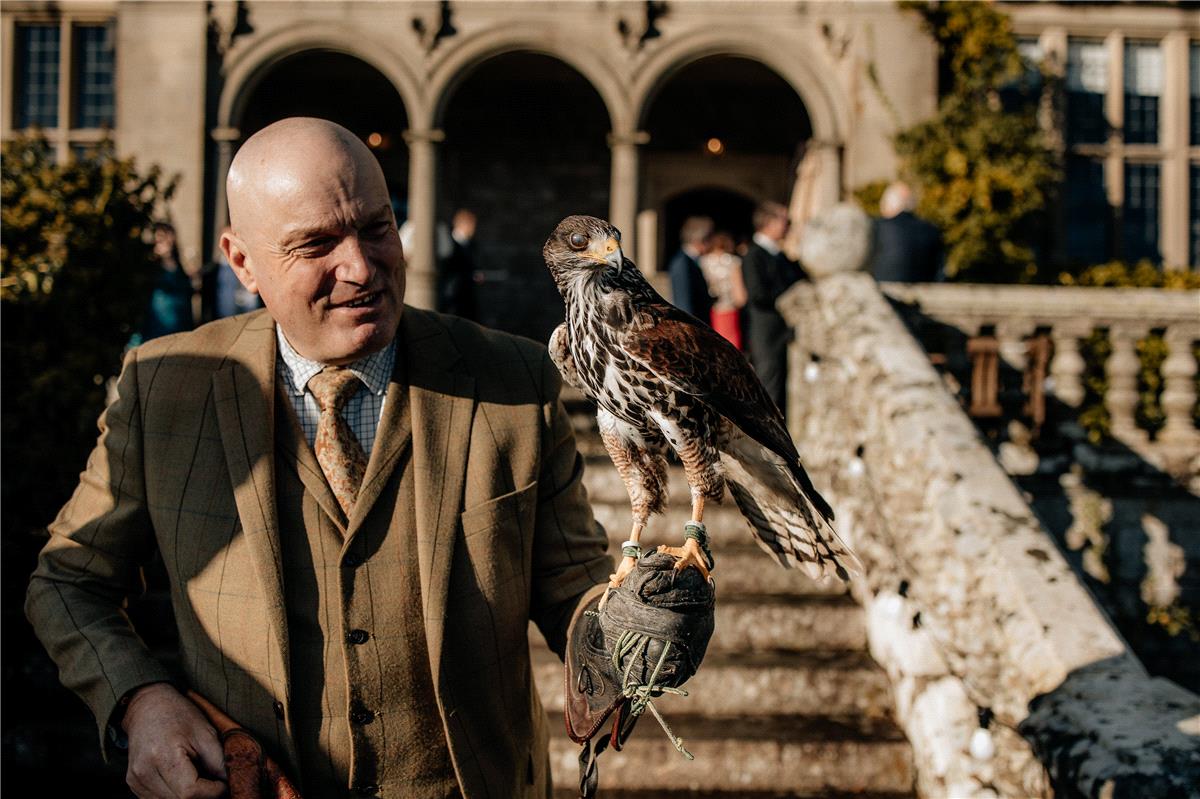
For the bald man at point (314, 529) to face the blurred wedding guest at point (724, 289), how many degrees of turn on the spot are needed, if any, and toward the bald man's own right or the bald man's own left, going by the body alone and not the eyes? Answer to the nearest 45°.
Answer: approximately 135° to the bald man's own left

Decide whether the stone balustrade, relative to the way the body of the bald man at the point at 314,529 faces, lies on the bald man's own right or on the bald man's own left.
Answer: on the bald man's own left

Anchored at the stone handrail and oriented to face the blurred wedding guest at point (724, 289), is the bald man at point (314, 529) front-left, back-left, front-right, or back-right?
back-left

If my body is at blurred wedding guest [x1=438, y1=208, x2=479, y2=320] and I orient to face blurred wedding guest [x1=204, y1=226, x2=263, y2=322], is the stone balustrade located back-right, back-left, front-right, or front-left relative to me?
back-left

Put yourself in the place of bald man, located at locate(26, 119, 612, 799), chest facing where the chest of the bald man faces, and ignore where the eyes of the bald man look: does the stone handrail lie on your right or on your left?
on your left

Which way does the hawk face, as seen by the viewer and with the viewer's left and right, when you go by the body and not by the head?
facing the viewer and to the left of the viewer

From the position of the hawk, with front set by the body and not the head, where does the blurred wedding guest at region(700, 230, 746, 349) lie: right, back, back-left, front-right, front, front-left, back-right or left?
back-right

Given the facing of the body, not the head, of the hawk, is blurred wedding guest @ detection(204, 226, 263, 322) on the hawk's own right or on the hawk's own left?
on the hawk's own right

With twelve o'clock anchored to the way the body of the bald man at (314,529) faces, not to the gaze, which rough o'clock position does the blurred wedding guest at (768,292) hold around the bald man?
The blurred wedding guest is roughly at 7 o'clock from the bald man.

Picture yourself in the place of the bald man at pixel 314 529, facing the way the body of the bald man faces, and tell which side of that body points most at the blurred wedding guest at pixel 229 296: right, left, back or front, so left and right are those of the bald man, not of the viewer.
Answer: back

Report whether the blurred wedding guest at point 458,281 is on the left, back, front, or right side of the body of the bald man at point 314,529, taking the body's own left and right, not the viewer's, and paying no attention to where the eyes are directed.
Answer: back

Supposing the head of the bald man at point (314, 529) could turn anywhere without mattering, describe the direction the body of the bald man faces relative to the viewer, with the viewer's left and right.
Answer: facing the viewer

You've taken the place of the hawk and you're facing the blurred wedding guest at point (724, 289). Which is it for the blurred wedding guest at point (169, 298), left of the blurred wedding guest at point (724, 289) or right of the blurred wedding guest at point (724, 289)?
left
